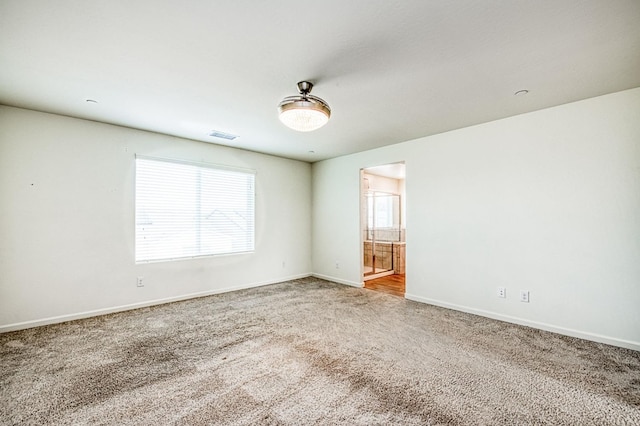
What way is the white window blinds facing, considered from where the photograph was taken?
facing the viewer and to the right of the viewer

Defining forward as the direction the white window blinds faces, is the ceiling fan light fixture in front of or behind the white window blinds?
in front
